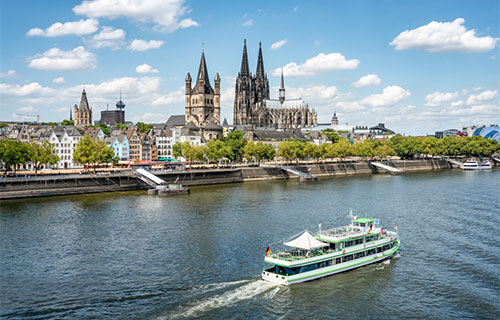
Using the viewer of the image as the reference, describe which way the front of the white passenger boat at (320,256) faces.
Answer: facing away from the viewer and to the right of the viewer
